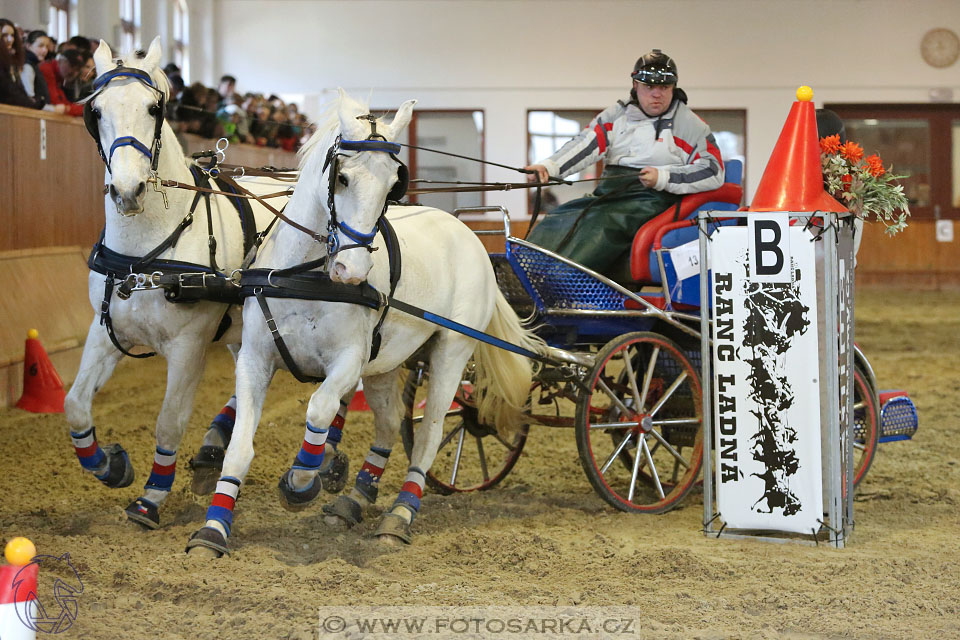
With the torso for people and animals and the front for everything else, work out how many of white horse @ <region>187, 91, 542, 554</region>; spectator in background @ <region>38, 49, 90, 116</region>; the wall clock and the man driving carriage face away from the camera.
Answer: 0

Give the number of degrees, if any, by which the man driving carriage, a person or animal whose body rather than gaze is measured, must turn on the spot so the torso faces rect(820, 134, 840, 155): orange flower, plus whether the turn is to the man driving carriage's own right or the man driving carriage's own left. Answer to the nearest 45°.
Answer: approximately 90° to the man driving carriage's own left

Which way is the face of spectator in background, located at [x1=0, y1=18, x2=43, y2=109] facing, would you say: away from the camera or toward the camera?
toward the camera

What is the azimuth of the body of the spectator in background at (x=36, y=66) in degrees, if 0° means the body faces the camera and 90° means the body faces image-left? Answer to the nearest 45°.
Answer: approximately 315°

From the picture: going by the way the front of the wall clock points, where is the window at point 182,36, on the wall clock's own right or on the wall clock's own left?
on the wall clock's own right

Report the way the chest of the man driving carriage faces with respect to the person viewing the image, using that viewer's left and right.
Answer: facing the viewer and to the left of the viewer

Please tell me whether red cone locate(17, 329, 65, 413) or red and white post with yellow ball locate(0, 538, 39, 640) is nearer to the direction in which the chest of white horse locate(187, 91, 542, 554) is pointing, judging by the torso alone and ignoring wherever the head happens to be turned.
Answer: the red and white post with yellow ball

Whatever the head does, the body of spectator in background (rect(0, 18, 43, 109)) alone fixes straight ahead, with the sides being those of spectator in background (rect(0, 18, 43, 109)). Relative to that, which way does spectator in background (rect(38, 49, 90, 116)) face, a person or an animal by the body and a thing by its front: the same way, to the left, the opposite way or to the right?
the same way

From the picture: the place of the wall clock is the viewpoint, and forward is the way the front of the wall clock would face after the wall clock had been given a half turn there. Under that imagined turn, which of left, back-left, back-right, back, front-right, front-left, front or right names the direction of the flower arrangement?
back

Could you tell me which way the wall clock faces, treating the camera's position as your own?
facing the viewer

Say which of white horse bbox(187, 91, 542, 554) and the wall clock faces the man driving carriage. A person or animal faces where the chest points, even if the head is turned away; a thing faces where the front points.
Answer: the wall clock

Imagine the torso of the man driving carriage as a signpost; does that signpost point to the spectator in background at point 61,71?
no

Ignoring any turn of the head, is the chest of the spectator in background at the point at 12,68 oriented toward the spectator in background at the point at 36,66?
no

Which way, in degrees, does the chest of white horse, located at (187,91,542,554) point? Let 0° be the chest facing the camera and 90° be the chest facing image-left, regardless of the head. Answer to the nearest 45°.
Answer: approximately 45°

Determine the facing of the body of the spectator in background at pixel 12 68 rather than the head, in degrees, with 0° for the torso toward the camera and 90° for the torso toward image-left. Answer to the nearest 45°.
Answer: approximately 315°

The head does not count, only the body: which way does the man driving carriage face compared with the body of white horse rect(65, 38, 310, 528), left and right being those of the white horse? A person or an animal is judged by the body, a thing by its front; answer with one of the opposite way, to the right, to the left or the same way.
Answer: the same way

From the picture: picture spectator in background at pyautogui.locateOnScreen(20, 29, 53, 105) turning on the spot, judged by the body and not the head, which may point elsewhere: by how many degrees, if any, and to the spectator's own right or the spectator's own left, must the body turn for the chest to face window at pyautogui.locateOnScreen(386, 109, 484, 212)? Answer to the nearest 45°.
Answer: approximately 90° to the spectator's own left

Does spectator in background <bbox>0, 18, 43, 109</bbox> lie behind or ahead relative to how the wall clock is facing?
ahead

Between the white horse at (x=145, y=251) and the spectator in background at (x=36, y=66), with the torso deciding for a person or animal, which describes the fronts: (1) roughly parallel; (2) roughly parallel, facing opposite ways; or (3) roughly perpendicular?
roughly perpendicular

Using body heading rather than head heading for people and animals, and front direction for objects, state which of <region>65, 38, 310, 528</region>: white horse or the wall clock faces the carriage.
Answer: the wall clock

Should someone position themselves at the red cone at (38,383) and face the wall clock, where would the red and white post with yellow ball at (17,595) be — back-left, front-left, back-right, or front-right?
back-right

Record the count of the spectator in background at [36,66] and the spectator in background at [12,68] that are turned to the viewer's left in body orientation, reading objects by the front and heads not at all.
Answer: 0
